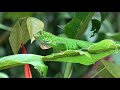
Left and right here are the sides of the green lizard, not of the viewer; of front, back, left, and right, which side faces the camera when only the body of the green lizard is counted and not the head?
left
